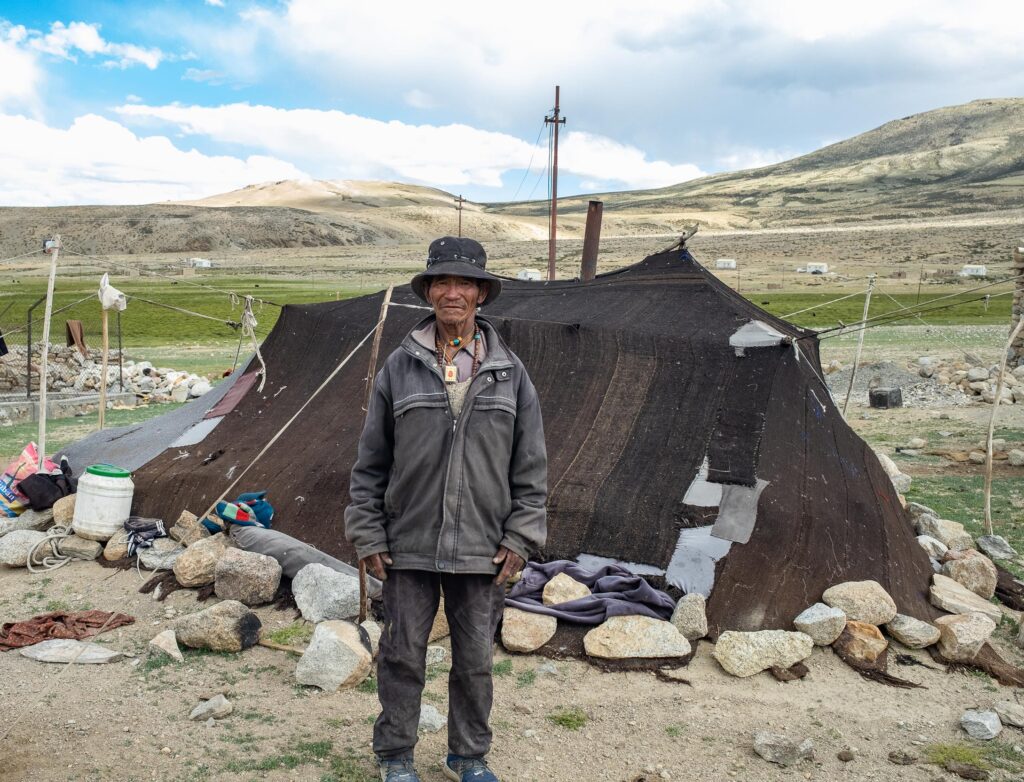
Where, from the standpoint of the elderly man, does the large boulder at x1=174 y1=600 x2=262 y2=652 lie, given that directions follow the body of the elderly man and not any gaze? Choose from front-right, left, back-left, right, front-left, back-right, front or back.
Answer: back-right

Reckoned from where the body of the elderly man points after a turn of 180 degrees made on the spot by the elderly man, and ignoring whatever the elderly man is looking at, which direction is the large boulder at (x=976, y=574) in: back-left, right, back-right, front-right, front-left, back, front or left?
front-right

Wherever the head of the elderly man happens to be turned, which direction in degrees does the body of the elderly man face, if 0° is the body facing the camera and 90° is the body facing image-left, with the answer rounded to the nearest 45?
approximately 0°

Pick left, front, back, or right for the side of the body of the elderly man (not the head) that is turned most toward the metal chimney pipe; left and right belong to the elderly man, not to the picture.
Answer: back

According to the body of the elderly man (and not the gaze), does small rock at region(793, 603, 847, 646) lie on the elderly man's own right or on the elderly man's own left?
on the elderly man's own left

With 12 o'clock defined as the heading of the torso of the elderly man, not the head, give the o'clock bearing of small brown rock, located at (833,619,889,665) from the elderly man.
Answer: The small brown rock is roughly at 8 o'clock from the elderly man.

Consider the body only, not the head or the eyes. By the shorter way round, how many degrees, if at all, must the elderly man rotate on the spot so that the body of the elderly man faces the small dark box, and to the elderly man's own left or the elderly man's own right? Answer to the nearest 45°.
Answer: approximately 135° to the elderly man's own left

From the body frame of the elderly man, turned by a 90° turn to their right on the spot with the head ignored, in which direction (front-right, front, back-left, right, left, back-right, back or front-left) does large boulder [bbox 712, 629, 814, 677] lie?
back-right

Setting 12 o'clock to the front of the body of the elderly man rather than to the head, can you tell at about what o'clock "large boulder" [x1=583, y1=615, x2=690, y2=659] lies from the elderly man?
The large boulder is roughly at 7 o'clock from the elderly man.

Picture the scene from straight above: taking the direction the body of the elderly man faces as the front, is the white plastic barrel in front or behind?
behind

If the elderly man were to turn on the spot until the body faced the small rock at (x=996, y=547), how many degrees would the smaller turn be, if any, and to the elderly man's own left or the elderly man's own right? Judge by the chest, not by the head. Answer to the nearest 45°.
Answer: approximately 135° to the elderly man's own left

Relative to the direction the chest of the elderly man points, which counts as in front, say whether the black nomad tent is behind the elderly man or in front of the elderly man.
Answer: behind
